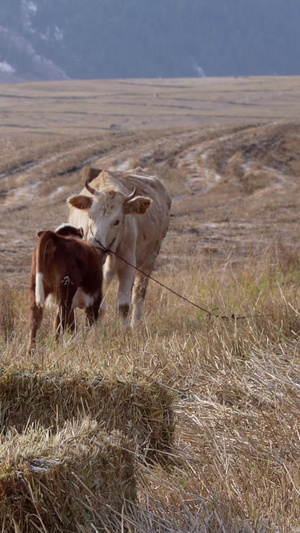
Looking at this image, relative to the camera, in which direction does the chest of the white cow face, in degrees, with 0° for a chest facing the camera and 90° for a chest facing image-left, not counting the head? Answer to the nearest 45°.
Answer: approximately 45°

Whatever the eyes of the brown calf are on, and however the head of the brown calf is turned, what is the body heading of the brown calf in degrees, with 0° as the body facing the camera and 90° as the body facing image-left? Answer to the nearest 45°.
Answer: approximately 225°

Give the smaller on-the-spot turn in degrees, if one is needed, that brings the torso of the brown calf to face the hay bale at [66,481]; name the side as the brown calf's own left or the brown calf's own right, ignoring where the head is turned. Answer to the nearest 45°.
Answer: approximately 135° to the brown calf's own right

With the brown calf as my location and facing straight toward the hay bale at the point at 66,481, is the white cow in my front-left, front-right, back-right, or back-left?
back-left

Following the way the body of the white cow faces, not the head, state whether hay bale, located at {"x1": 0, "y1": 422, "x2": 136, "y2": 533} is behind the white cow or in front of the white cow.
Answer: in front

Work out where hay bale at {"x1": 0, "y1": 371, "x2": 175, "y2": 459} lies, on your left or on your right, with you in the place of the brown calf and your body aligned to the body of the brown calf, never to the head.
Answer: on your right

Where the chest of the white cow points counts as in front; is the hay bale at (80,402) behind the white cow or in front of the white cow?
in front

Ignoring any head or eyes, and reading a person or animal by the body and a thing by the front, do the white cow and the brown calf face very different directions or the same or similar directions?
very different directions
